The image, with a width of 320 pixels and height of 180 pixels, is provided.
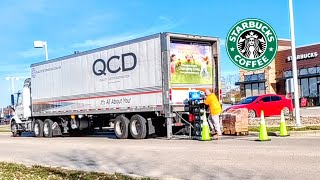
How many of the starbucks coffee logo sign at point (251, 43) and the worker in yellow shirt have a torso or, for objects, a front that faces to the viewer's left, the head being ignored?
1

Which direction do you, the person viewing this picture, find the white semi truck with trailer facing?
facing away from the viewer and to the left of the viewer

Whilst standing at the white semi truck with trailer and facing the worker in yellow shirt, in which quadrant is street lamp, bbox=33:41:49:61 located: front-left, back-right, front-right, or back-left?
back-left

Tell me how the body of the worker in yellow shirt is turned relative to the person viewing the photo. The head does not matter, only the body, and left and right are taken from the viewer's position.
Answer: facing to the left of the viewer

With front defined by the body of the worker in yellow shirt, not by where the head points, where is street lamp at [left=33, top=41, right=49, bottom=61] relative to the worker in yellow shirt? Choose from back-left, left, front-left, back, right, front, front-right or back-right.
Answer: front-right

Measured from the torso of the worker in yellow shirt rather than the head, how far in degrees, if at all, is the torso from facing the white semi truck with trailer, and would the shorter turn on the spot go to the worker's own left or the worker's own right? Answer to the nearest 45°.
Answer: approximately 45° to the worker's own right

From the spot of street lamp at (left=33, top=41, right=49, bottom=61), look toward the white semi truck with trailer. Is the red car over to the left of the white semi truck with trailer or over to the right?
left

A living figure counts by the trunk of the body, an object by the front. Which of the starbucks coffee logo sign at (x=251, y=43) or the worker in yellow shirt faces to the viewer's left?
the worker in yellow shirt

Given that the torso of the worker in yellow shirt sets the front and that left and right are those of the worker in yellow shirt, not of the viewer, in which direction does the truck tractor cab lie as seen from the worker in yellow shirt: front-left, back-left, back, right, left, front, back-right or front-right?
front-right
